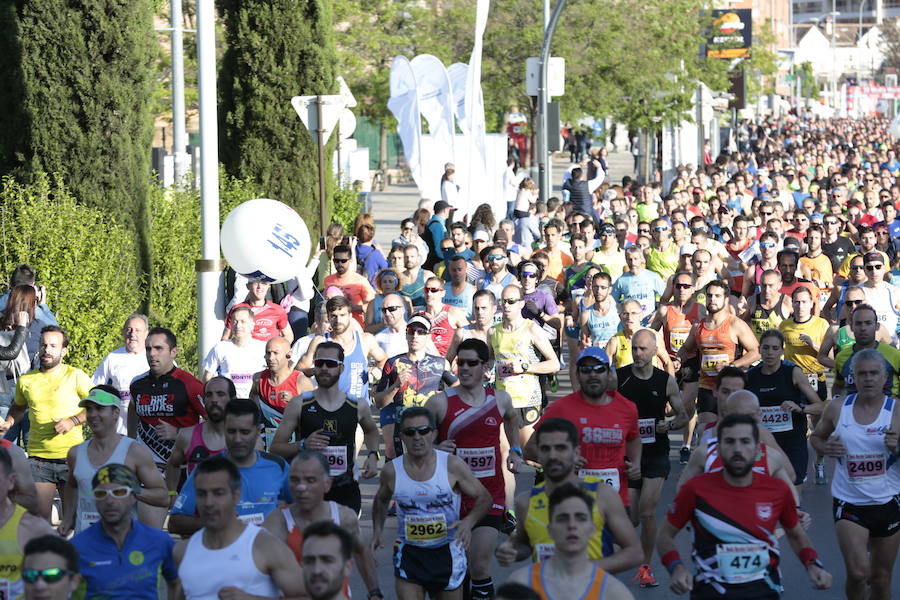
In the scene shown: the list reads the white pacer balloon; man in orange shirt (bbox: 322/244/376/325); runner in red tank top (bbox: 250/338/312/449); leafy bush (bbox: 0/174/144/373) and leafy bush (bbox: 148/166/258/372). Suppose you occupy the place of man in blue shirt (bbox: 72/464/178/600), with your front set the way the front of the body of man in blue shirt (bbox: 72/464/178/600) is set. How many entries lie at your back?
5

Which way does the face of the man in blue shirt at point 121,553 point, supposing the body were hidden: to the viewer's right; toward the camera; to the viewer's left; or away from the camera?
toward the camera

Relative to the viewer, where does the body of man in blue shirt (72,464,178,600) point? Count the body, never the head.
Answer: toward the camera

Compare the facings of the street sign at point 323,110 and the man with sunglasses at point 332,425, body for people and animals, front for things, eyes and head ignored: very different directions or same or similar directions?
very different directions

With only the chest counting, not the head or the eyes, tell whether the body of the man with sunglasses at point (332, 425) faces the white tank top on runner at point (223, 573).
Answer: yes

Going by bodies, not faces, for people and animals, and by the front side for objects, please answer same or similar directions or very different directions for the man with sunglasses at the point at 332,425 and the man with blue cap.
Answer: same or similar directions

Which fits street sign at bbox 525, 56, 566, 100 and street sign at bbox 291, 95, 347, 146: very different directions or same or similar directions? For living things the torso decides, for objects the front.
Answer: same or similar directions

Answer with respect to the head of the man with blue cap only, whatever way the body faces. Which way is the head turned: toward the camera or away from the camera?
toward the camera

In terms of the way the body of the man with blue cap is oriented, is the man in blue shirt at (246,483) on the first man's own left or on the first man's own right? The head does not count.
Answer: on the first man's own right

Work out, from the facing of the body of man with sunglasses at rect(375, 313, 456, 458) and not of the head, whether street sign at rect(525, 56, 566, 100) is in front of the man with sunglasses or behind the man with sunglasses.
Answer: behind

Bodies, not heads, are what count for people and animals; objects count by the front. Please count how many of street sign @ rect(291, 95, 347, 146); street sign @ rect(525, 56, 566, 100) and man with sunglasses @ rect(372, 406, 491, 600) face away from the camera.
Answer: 2

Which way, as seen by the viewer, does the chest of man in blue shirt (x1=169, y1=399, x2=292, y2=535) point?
toward the camera

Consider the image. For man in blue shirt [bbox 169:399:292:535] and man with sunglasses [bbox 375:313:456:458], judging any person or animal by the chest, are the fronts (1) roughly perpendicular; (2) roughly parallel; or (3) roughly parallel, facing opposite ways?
roughly parallel

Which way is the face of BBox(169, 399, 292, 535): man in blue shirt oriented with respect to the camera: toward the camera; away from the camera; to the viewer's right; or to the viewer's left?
toward the camera

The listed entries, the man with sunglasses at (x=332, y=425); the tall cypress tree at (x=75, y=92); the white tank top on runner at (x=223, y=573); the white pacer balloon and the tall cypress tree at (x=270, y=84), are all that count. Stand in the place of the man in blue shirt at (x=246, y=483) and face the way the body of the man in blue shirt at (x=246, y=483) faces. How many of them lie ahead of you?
1

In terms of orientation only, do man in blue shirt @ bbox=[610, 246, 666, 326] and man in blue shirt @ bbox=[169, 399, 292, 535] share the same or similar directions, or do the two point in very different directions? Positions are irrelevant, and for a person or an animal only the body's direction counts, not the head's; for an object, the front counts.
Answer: same or similar directions

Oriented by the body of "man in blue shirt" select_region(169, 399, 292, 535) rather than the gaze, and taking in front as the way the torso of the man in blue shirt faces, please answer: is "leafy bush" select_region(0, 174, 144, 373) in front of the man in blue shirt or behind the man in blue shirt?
behind

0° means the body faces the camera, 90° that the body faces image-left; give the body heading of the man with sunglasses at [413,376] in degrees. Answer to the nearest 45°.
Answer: approximately 0°

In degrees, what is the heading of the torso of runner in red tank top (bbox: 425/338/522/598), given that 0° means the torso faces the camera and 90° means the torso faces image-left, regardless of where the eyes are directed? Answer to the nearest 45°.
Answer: approximately 0°
